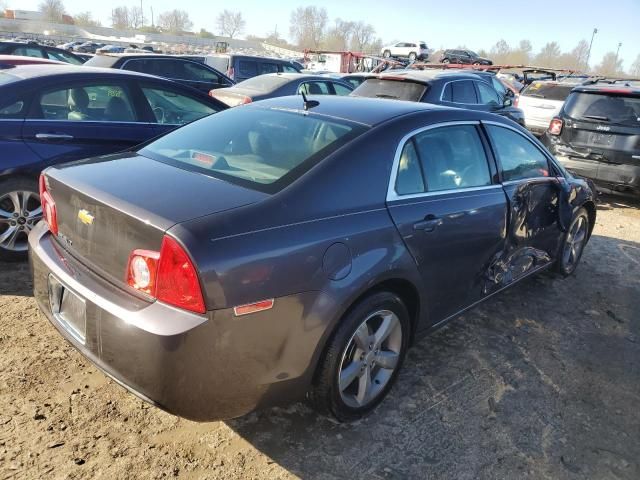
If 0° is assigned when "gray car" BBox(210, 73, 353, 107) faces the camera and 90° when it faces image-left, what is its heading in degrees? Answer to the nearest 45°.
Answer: approximately 225°

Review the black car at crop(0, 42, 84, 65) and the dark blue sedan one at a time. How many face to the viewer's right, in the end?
2

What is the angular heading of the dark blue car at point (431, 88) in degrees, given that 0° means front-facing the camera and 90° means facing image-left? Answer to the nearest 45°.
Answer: approximately 225°

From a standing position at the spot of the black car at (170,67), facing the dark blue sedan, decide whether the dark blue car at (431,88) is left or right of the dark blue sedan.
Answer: left

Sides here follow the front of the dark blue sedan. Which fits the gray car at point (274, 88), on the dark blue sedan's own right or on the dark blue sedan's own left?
on the dark blue sedan's own left

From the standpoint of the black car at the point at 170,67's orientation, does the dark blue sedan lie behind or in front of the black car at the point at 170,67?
behind

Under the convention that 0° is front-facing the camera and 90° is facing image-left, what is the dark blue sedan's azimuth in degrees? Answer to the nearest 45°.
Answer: approximately 270°

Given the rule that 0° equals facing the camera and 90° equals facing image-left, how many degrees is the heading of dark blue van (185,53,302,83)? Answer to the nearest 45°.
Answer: approximately 225°
